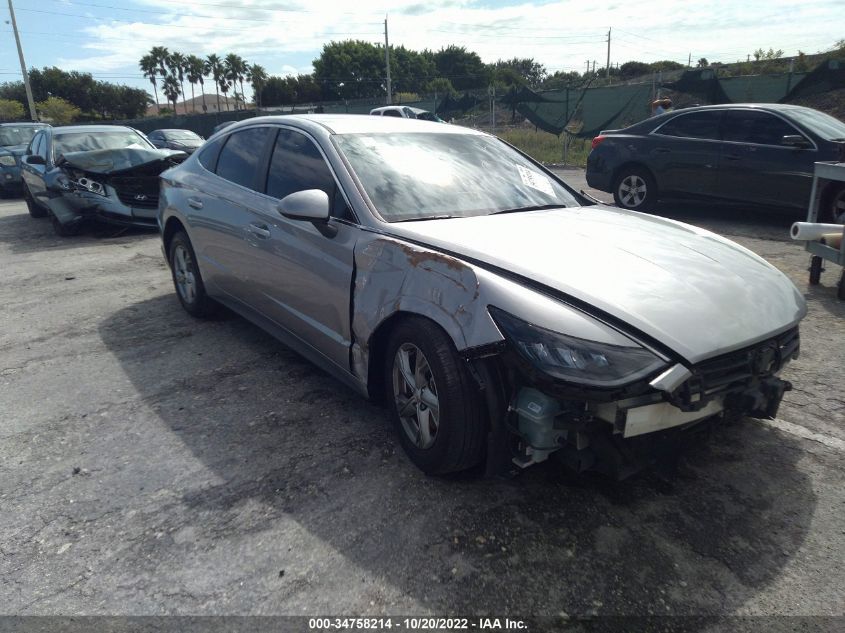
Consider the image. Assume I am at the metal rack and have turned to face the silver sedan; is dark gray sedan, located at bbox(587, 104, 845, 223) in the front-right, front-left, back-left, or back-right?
back-right

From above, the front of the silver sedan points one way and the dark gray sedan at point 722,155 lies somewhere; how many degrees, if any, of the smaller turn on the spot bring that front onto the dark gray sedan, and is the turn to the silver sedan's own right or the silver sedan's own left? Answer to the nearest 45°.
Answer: approximately 90° to the silver sedan's own left

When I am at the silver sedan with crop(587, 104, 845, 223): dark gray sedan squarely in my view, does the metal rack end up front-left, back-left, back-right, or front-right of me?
front-right

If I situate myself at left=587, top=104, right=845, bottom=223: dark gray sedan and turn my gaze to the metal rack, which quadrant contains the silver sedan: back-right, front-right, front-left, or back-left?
front-right

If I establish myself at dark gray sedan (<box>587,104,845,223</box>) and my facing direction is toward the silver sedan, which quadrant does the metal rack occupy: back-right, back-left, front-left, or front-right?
front-left

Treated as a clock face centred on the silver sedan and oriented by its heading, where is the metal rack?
The metal rack is roughly at 9 o'clock from the silver sedan.
